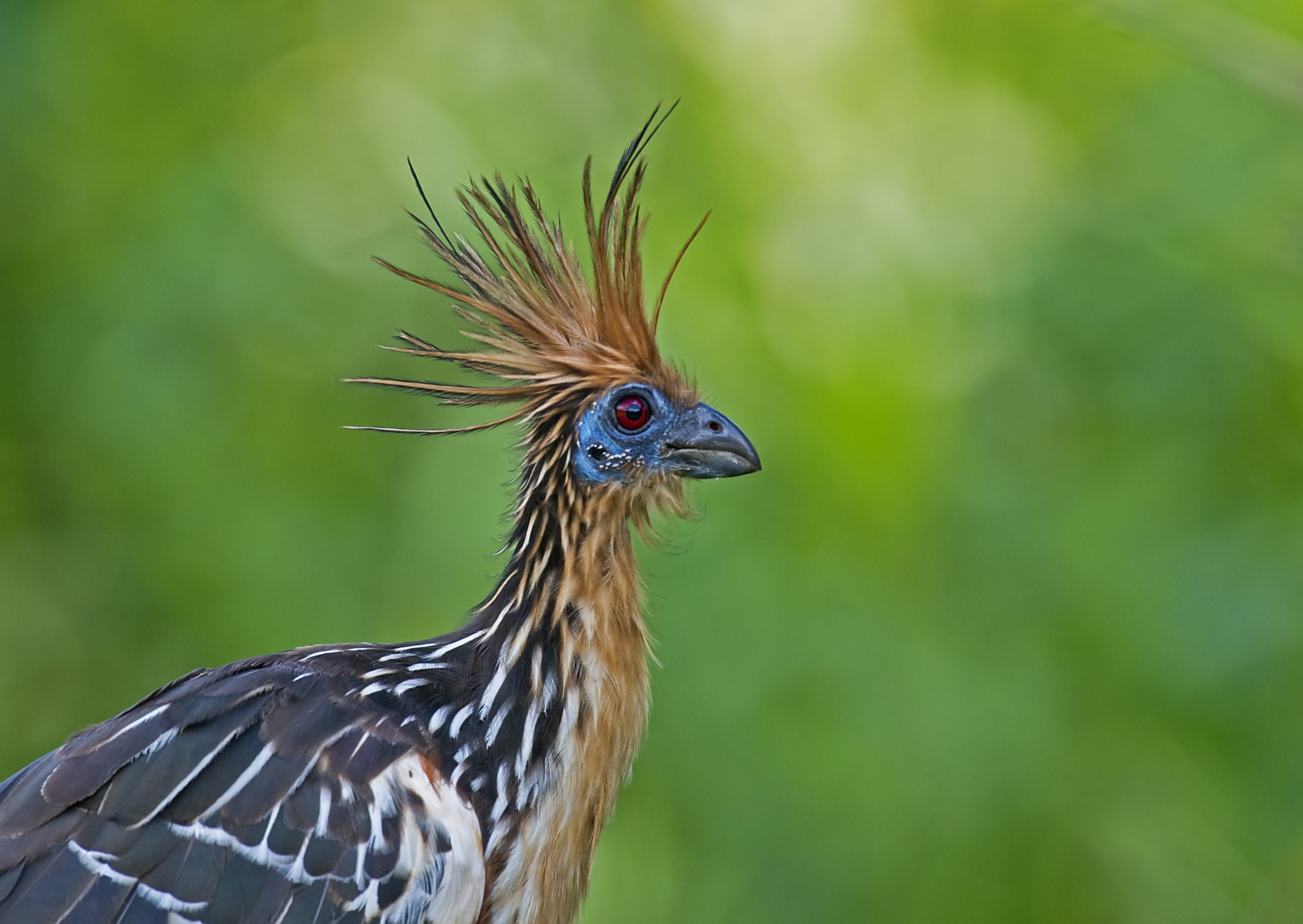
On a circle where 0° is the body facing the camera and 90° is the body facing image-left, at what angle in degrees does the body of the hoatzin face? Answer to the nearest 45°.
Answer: approximately 270°
